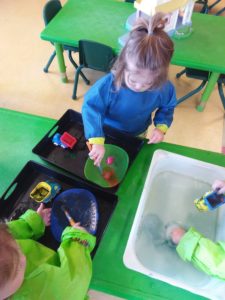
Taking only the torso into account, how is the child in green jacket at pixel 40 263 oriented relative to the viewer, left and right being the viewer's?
facing away from the viewer and to the right of the viewer

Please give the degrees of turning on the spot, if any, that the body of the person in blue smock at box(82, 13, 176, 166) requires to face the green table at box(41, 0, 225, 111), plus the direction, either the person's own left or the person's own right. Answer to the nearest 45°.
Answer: approximately 180°

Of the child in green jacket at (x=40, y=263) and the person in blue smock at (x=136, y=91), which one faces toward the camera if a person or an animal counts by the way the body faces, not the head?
the person in blue smock

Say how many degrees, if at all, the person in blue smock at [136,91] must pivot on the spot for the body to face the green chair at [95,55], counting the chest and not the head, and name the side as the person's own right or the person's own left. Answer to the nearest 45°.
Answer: approximately 180°

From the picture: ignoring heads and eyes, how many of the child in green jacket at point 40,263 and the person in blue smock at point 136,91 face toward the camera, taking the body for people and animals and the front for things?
1

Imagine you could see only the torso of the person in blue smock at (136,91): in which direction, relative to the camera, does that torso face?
toward the camera

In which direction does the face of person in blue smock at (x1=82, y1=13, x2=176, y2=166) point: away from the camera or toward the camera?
toward the camera
